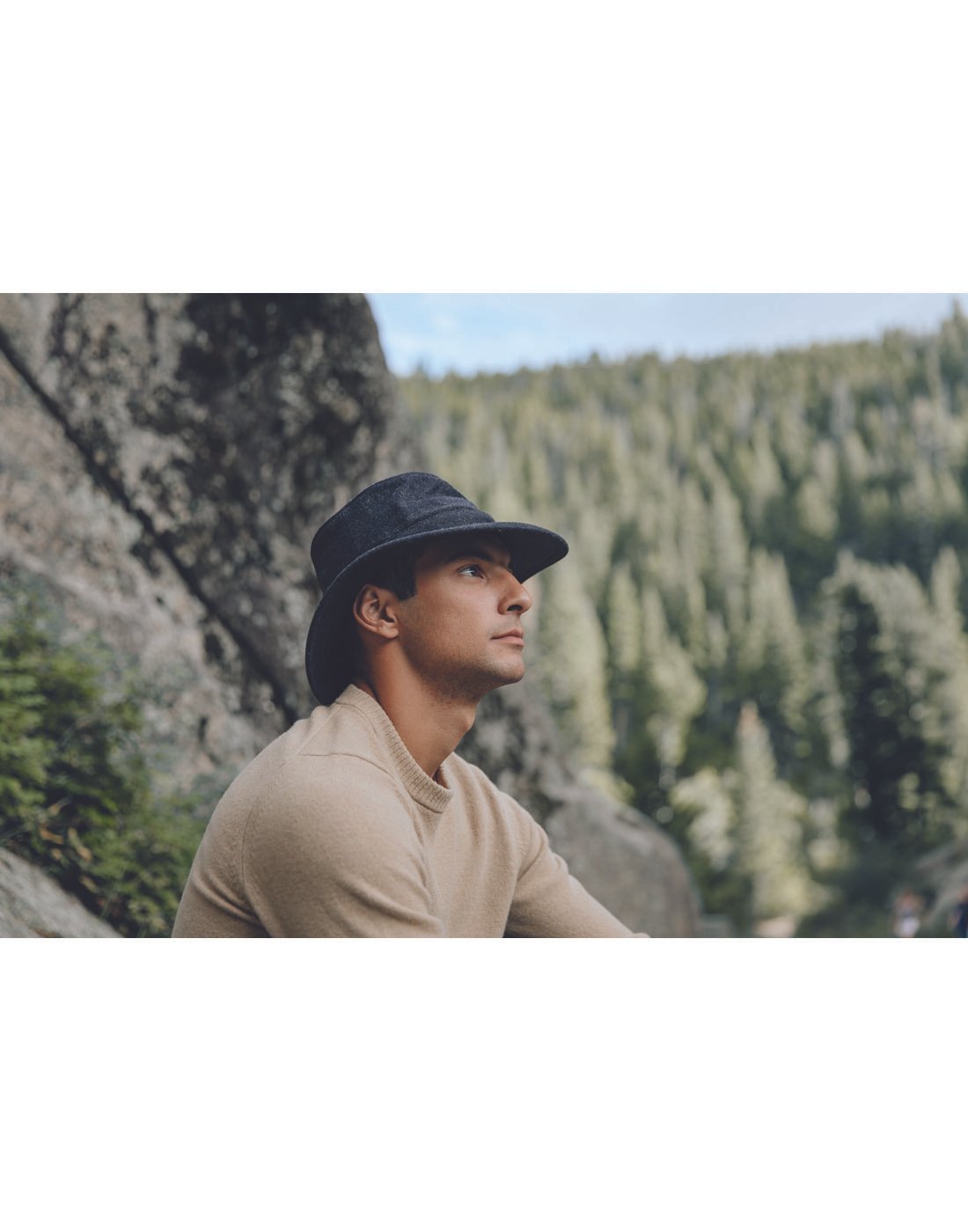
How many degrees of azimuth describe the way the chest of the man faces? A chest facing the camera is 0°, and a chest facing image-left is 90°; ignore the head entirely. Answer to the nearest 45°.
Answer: approximately 315°

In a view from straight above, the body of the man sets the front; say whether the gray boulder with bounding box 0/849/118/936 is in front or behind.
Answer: behind

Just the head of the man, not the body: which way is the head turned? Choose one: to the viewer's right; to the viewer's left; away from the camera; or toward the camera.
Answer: to the viewer's right
